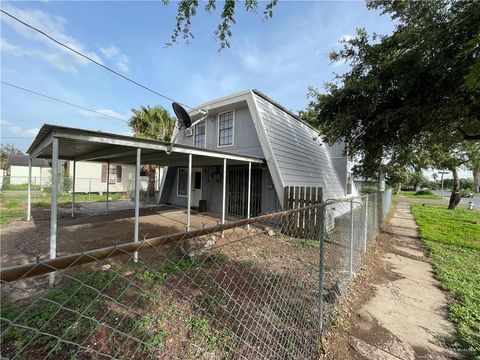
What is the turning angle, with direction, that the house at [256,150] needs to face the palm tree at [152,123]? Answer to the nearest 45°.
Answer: approximately 90° to its right

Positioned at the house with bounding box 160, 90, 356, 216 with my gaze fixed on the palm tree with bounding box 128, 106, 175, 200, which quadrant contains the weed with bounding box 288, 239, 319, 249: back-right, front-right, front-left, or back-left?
back-left

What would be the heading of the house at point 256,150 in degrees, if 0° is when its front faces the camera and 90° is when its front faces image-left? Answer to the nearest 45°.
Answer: approximately 45°

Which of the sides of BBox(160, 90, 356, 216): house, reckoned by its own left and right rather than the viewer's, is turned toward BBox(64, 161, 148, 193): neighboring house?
right

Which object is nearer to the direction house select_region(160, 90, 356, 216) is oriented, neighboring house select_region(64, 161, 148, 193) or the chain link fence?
the chain link fence
